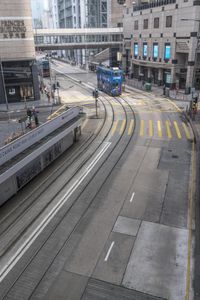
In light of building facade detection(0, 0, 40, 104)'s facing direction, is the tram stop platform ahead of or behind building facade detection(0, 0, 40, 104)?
ahead
